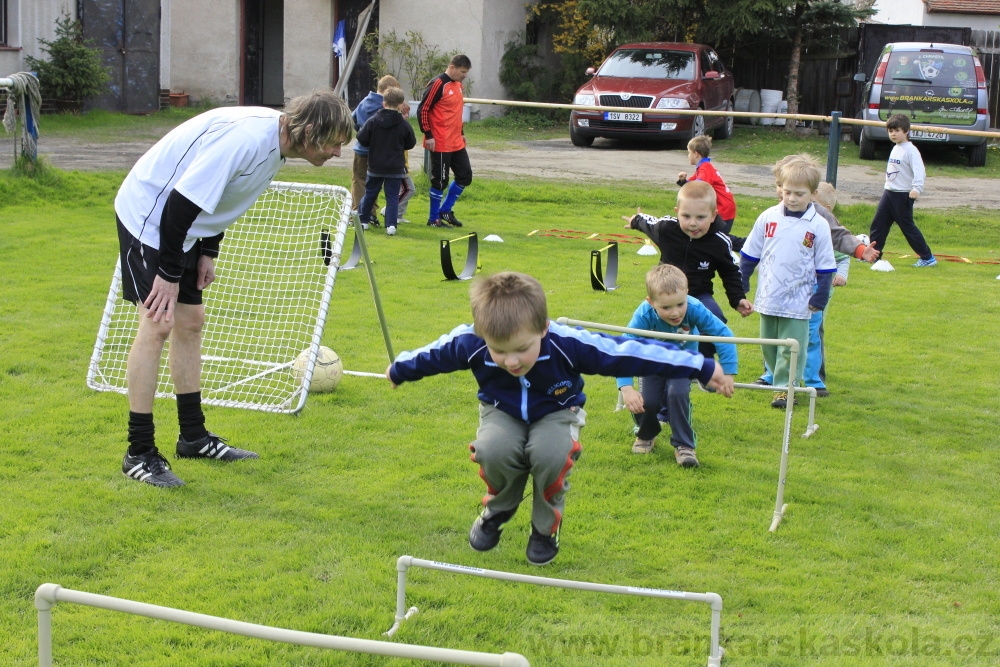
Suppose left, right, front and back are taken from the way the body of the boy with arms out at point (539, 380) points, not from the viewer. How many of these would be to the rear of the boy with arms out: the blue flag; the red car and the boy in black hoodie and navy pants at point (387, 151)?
3

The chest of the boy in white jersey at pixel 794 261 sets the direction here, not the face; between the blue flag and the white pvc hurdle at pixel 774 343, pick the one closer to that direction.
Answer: the white pvc hurdle

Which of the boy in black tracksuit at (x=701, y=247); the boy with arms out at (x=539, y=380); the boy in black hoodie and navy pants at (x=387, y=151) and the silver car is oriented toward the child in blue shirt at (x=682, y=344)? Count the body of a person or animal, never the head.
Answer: the boy in black tracksuit at (x=701, y=247)

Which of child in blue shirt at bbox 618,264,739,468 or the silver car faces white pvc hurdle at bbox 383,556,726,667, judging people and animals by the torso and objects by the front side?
the child in blue shirt

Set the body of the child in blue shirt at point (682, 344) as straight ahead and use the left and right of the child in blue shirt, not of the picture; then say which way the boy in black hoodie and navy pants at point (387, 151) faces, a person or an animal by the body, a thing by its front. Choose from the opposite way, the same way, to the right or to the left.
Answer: the opposite way

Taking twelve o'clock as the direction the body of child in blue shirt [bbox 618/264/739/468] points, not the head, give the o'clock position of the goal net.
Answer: The goal net is roughly at 4 o'clock from the child in blue shirt.

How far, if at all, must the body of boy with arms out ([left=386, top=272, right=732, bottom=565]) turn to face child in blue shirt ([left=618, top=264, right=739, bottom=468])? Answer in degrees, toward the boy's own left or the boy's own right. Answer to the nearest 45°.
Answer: approximately 180°

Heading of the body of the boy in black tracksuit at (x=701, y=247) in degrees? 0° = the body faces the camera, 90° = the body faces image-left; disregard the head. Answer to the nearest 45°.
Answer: approximately 0°

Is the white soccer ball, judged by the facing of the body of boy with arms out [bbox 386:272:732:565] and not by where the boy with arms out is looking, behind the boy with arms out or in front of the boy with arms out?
behind

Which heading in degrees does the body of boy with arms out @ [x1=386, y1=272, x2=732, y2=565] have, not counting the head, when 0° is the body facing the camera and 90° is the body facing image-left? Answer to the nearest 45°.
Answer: approximately 0°
